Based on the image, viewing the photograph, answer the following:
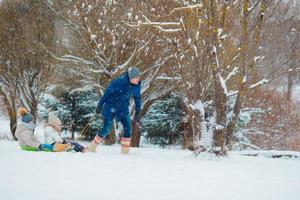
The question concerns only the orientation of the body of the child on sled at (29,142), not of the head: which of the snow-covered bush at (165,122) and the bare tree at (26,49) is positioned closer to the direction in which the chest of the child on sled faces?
the snow-covered bush

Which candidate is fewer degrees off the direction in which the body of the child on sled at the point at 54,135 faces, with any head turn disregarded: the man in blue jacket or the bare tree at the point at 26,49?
the man in blue jacket

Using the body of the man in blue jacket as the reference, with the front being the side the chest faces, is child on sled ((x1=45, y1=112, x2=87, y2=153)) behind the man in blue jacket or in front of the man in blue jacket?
behind

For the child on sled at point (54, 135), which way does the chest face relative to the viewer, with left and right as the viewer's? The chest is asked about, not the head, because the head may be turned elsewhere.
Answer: facing to the right of the viewer

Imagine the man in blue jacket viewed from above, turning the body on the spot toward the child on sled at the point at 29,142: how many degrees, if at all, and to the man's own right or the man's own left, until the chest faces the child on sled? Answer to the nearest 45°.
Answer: approximately 135° to the man's own right

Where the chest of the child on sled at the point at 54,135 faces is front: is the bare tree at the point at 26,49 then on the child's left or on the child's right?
on the child's left

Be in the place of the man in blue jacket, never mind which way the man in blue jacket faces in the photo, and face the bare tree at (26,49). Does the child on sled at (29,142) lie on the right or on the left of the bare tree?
left

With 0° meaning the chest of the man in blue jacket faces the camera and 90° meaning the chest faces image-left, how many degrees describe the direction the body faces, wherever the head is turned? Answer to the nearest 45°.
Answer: approximately 315°

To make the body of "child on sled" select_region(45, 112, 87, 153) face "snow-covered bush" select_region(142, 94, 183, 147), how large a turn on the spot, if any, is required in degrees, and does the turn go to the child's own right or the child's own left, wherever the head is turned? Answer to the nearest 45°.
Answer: approximately 45° to the child's own left

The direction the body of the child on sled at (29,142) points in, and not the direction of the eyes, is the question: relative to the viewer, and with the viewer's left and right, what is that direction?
facing to the right of the viewer
